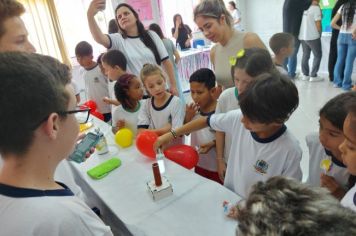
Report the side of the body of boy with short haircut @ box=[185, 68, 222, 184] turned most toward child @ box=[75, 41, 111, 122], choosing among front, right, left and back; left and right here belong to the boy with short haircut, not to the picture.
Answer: right

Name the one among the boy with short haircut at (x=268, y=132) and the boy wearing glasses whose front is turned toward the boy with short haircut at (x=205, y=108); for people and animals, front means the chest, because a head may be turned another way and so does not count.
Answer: the boy wearing glasses

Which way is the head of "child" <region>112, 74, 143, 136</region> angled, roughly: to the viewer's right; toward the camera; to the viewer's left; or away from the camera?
to the viewer's right

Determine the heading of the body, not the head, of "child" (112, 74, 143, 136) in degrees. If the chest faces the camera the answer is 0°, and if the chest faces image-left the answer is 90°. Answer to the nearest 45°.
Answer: approximately 315°

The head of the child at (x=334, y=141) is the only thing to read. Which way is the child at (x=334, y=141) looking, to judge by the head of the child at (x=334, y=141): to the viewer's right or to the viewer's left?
to the viewer's left

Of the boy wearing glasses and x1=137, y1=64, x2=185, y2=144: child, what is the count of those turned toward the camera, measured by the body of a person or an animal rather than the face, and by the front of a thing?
1

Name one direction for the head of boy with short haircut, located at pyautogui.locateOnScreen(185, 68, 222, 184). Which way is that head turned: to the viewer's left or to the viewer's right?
to the viewer's left

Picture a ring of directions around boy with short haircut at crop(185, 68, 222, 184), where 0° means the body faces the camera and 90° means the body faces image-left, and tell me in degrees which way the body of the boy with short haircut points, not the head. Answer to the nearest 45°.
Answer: approximately 45°

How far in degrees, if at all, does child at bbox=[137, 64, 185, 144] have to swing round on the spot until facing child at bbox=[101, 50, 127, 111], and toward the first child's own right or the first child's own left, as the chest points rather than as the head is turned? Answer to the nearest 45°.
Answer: approximately 135° to the first child's own right

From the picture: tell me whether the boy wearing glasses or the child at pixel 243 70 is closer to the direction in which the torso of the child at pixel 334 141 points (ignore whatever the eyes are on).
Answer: the boy wearing glasses

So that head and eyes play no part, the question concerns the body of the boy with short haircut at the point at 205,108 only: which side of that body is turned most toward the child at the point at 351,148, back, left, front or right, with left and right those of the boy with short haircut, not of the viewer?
left
